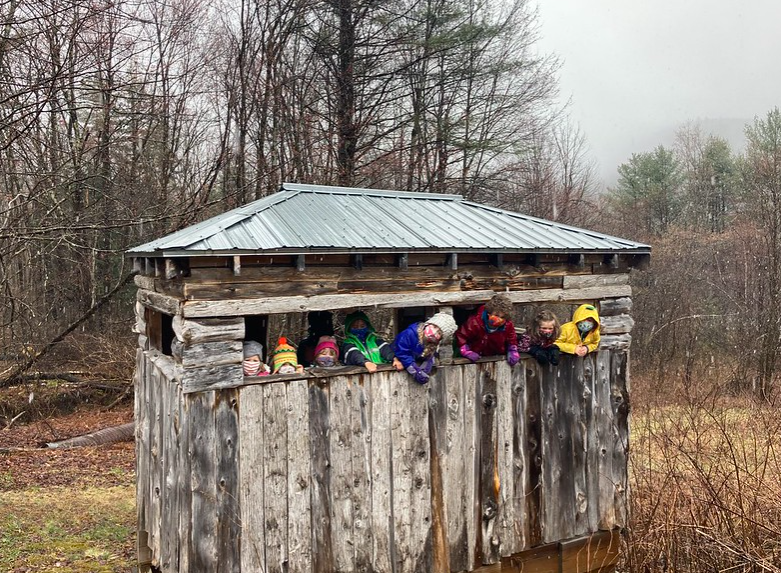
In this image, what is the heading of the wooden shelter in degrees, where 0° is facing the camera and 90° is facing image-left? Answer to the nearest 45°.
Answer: approximately 0°

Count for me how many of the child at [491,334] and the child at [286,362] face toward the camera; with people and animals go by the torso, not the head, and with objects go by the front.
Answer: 2

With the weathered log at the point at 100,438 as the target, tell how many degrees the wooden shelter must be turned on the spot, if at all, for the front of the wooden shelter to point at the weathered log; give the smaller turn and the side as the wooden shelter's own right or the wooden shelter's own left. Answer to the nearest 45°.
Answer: approximately 135° to the wooden shelter's own right

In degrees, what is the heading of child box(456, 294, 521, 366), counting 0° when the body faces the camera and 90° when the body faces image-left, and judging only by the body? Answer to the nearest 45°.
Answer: approximately 0°

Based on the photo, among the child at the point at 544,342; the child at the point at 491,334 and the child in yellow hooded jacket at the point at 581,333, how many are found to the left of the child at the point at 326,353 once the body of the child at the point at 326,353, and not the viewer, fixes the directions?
3

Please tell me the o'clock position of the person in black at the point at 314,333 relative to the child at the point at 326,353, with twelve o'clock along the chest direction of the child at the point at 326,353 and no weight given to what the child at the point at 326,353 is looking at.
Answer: the person in black at the point at 314,333 is roughly at 6 o'clock from the child at the point at 326,353.
